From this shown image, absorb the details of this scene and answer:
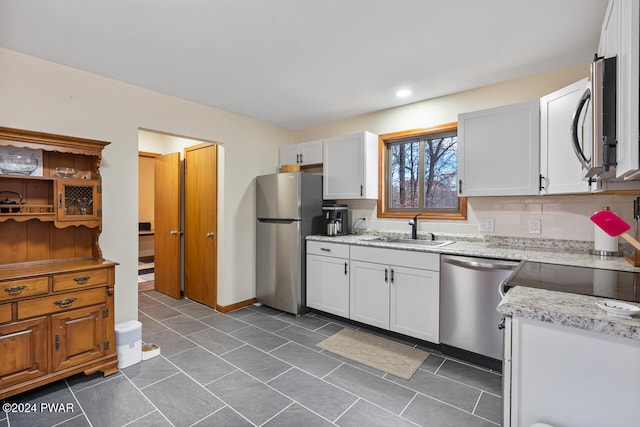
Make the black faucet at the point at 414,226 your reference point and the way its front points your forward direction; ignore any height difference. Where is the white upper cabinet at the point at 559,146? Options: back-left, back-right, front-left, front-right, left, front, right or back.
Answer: left

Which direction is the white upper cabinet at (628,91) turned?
to the viewer's left

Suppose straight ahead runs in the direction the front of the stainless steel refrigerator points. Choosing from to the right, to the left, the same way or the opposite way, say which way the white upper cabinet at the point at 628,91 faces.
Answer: to the right

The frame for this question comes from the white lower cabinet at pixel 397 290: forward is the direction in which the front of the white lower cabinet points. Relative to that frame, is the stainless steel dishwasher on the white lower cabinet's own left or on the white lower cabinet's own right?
on the white lower cabinet's own left

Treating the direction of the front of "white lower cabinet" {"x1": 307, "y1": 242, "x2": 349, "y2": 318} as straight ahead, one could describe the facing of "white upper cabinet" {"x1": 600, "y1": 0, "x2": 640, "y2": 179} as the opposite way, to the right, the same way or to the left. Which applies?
to the right

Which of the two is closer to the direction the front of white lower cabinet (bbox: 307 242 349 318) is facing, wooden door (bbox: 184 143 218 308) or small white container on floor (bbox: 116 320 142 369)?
the small white container on floor

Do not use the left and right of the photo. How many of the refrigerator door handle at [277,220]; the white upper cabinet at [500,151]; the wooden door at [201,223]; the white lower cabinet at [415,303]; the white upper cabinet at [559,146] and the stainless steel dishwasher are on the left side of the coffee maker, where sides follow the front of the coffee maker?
4

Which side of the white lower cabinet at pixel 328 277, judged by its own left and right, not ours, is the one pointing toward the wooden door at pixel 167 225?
right

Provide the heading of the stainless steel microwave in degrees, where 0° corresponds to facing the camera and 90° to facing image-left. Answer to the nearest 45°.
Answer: approximately 90°

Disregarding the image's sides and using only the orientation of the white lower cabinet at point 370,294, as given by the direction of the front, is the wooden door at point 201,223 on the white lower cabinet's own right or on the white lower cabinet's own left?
on the white lower cabinet's own right

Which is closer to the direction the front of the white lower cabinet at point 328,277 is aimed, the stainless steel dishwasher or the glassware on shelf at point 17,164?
the glassware on shelf

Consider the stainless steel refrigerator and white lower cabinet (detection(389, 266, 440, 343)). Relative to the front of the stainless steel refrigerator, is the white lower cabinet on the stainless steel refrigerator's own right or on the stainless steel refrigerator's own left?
on the stainless steel refrigerator's own left

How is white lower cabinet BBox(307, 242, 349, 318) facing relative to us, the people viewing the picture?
facing the viewer and to the left of the viewer

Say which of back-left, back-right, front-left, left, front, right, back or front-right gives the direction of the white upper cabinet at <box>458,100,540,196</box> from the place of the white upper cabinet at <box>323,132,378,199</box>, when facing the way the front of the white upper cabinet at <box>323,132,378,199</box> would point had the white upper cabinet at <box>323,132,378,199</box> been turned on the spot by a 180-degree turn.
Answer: right
